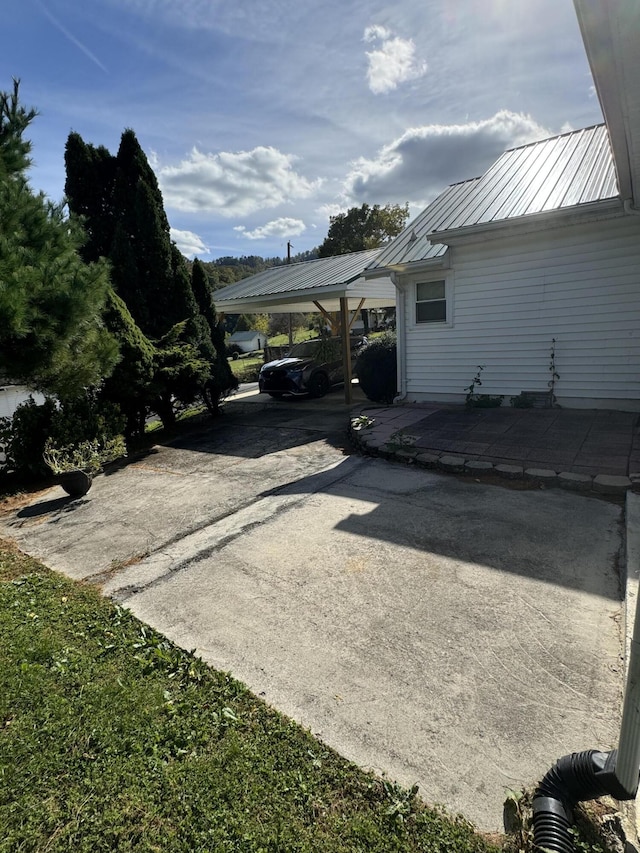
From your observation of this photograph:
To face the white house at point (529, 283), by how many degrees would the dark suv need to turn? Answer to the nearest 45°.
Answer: approximately 90° to its left

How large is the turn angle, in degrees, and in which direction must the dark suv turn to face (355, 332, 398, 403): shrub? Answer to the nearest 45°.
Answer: approximately 90° to its left

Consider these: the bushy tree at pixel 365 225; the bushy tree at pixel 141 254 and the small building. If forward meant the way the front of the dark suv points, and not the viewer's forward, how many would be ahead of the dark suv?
1

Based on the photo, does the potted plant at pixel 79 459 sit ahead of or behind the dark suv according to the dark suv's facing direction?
ahead

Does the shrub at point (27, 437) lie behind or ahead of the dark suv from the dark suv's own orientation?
ahead

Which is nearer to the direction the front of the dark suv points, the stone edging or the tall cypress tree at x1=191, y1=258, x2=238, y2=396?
the tall cypress tree

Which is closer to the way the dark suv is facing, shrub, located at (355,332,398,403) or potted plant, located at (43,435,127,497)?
the potted plant

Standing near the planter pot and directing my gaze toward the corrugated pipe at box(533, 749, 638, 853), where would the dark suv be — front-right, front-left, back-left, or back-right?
back-left

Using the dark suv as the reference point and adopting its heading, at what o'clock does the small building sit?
The small building is roughly at 4 o'clock from the dark suv.

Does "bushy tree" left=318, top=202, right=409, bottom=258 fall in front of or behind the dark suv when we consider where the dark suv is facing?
behind

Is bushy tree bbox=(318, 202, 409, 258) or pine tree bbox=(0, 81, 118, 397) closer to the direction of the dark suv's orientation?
the pine tree

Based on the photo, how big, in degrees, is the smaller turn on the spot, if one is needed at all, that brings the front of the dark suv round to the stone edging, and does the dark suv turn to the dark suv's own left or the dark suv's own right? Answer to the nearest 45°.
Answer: approximately 45° to the dark suv's own left

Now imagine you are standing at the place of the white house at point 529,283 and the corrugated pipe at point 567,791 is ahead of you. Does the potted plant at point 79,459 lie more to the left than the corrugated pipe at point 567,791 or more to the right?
right

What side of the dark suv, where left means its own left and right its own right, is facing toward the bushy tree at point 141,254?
front

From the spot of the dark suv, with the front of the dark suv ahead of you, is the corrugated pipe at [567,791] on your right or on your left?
on your left

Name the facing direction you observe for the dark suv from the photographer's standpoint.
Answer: facing the viewer and to the left of the viewer
